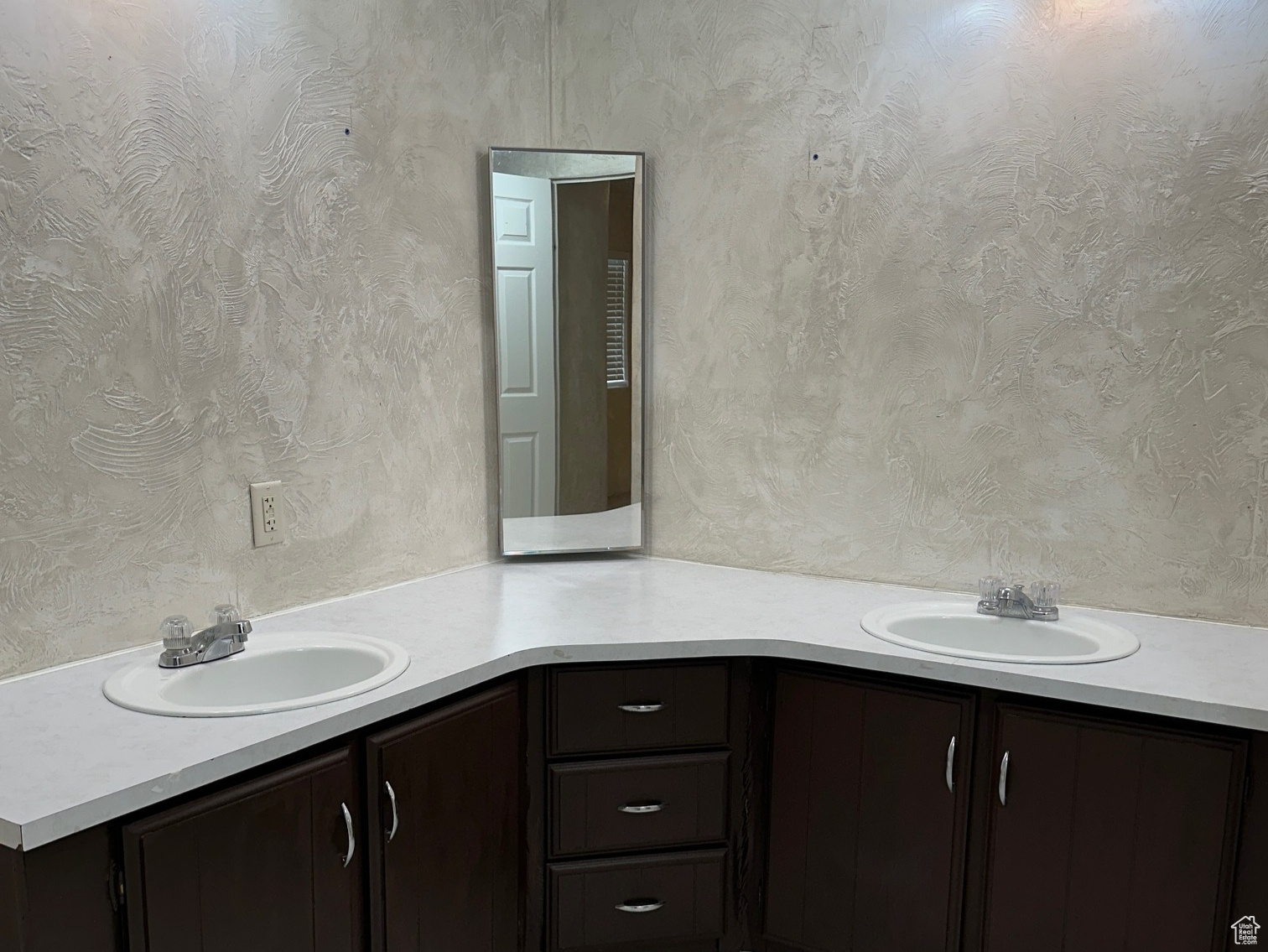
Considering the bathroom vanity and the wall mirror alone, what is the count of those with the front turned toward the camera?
2

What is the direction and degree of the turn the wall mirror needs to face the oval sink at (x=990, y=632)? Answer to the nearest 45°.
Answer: approximately 45° to its left

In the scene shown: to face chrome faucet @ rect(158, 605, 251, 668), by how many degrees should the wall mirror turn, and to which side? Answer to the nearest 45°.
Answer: approximately 45° to its right

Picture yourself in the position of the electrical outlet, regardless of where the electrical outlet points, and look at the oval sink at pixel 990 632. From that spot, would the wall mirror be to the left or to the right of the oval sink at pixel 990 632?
left

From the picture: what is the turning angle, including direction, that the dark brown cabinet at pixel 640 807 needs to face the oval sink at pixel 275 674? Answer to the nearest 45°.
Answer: approximately 90° to its right

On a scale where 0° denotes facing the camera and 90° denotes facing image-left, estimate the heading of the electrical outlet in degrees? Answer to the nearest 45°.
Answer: approximately 315°

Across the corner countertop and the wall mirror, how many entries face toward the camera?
2

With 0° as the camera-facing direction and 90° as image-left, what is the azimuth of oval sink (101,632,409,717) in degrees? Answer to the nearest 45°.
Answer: approximately 315°

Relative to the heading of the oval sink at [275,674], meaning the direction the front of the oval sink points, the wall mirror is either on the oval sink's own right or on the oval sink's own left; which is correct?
on the oval sink's own left

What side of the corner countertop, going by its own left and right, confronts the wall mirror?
back
